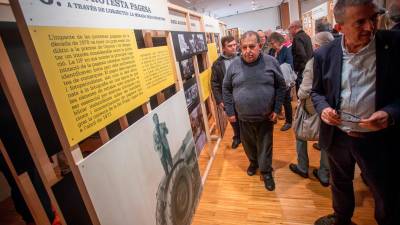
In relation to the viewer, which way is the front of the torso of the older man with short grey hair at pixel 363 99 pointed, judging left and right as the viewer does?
facing the viewer

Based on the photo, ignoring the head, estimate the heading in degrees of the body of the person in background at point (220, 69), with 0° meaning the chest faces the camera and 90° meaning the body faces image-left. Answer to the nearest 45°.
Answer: approximately 315°

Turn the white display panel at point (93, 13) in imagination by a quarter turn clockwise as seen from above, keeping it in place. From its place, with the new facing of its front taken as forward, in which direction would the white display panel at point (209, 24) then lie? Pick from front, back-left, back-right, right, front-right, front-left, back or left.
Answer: back

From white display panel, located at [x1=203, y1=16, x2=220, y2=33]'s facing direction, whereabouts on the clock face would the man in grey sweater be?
The man in grey sweater is roughly at 1 o'clock from the white display panel.

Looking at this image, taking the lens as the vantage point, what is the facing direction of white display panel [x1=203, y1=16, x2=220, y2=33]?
facing the viewer and to the right of the viewer

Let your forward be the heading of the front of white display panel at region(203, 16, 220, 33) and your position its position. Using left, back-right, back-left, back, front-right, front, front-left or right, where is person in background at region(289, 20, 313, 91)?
front-left

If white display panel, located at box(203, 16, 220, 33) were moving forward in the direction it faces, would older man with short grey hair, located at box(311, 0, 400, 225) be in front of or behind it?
in front

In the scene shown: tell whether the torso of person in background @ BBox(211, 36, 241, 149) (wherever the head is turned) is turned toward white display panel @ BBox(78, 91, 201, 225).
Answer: no

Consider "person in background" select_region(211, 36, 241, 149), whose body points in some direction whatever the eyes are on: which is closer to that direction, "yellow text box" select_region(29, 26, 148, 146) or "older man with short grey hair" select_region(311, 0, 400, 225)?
the older man with short grey hair

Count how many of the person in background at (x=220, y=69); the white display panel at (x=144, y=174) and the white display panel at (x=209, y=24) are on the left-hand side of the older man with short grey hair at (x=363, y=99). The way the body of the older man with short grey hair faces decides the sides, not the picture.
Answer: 0

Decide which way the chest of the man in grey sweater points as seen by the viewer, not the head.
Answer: toward the camera

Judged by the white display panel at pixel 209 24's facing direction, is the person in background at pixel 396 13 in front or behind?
in front

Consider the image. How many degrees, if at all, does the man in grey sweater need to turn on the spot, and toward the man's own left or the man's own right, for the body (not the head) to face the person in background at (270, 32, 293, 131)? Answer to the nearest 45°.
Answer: approximately 180°
